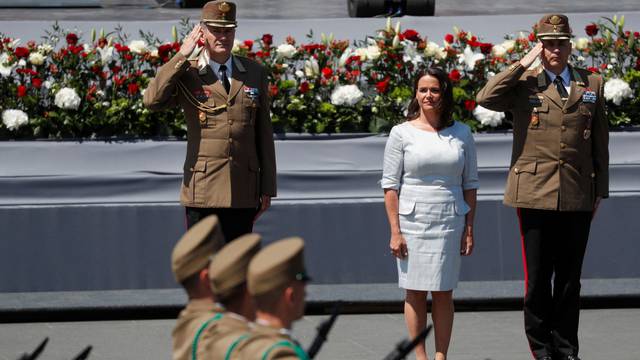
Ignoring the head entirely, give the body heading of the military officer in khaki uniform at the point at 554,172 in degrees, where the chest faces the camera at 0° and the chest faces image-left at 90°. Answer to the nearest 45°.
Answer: approximately 0°

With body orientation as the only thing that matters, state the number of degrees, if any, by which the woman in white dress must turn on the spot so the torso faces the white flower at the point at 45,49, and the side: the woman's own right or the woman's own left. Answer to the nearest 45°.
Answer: approximately 135° to the woman's own right

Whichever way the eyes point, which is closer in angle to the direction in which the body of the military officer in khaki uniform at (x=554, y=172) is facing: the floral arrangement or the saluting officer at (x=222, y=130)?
the saluting officer

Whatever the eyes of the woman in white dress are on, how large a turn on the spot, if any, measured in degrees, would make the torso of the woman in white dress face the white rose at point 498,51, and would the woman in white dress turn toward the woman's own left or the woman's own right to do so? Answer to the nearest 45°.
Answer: approximately 180°

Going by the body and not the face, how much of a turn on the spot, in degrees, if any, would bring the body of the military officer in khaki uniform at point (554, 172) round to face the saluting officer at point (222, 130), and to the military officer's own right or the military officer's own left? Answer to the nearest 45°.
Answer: approximately 90° to the military officer's own right

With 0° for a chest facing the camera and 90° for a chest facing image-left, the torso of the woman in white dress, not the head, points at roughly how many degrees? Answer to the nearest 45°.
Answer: approximately 0°

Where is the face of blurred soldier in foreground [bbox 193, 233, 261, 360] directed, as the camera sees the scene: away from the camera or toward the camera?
away from the camera

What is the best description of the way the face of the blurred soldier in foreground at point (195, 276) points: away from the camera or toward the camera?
away from the camera

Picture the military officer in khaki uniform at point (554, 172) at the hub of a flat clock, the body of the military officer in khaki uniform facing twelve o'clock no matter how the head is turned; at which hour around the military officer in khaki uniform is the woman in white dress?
The woman in white dress is roughly at 2 o'clock from the military officer in khaki uniform.

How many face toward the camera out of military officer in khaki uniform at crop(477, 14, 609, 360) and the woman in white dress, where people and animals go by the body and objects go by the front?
2

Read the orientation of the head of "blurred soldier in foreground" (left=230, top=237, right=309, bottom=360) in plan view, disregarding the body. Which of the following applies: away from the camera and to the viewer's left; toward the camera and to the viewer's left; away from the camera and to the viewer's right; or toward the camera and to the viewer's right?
away from the camera and to the viewer's right

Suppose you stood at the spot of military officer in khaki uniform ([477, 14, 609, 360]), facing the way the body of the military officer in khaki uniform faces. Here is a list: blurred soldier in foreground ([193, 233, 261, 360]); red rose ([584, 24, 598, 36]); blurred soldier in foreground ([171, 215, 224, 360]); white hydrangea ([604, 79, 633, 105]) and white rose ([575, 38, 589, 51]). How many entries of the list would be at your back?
3

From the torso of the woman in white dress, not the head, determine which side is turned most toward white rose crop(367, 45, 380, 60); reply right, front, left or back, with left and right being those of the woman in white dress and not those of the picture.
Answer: back
